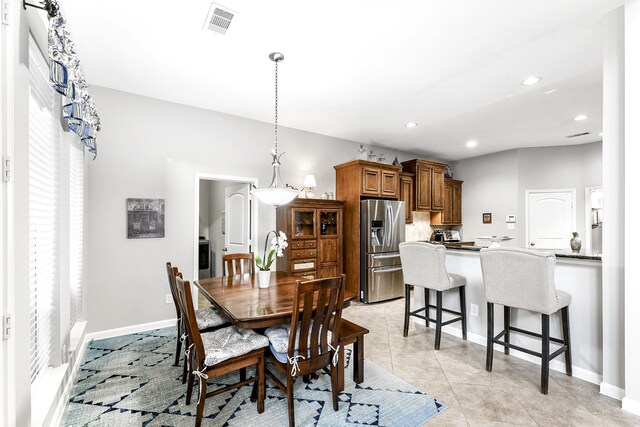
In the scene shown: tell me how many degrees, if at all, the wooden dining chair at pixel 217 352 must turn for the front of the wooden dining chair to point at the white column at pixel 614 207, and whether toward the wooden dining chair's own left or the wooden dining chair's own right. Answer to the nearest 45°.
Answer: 0° — it already faces it

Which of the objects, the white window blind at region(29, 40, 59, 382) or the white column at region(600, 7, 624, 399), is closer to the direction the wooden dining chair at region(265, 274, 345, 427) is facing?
the white window blind

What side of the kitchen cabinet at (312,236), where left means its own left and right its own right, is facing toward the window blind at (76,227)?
right

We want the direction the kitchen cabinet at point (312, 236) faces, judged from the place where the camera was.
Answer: facing the viewer and to the right of the viewer

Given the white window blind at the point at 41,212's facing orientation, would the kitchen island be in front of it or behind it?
in front

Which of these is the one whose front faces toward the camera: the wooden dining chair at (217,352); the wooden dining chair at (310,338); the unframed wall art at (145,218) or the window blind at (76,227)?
the unframed wall art

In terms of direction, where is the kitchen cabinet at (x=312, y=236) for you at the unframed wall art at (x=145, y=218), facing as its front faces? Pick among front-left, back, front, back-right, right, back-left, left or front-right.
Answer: left

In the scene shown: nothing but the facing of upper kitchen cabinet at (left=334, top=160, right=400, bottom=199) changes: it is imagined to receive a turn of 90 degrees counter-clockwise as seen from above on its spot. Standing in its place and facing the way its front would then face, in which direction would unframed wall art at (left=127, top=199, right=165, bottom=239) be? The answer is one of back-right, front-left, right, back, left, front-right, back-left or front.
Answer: back

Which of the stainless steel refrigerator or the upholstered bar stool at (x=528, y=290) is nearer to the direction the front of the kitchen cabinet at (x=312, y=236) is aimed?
the upholstered bar stool

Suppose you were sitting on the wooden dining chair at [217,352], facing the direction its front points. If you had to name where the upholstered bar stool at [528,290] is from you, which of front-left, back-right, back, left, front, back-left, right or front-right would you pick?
front

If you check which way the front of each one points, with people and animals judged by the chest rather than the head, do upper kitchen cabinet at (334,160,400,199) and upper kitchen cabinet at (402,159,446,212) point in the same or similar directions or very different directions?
same or similar directions

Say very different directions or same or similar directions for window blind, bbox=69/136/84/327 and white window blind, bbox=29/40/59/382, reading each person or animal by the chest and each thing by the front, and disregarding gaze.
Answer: same or similar directions

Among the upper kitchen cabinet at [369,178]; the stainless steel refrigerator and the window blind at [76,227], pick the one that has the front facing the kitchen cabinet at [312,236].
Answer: the window blind

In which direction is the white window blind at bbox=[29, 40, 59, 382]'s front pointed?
to the viewer's right

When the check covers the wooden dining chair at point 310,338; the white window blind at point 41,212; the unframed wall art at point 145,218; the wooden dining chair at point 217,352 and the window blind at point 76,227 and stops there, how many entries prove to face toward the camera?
1
